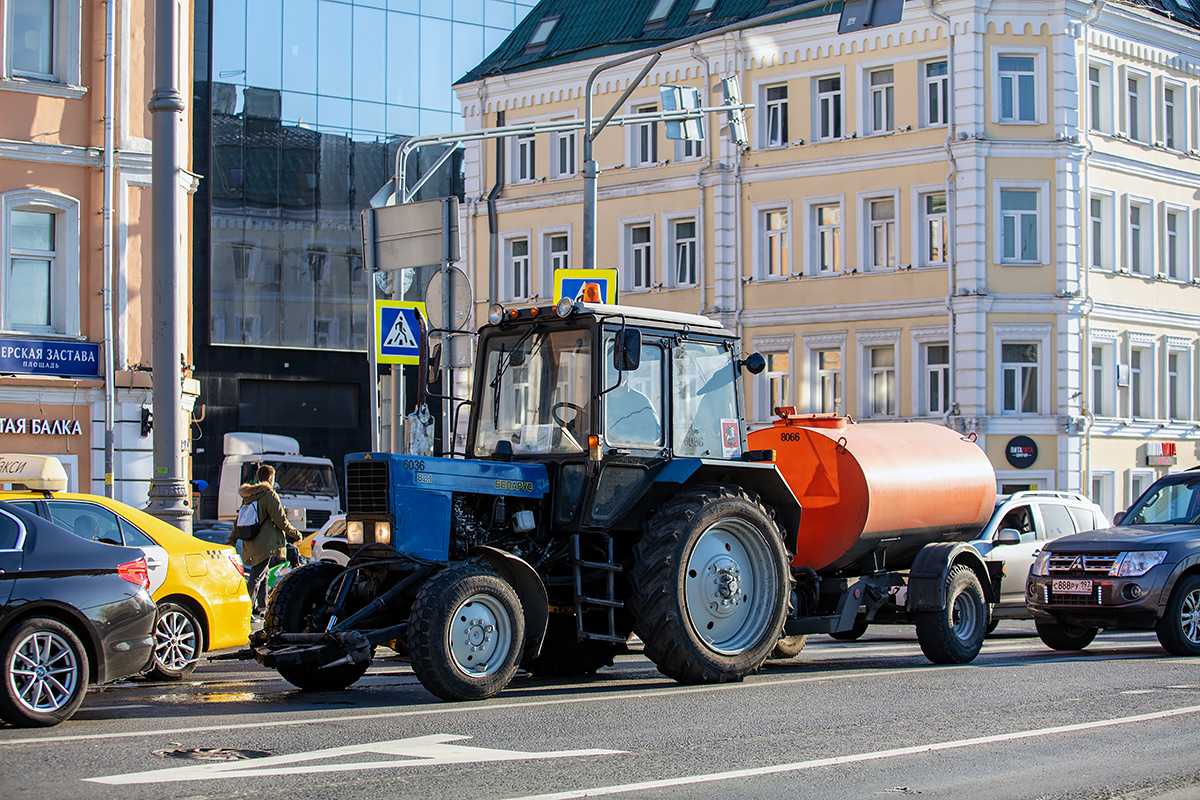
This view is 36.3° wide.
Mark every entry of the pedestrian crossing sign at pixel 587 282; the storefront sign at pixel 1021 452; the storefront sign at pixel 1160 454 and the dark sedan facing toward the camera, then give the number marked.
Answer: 3

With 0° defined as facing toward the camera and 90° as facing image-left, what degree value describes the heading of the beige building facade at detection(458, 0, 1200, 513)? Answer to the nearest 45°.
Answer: approximately 45°

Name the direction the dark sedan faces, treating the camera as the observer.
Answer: facing away from the viewer and to the left of the viewer

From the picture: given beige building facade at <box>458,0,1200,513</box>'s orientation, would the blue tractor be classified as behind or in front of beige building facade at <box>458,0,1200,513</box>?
in front

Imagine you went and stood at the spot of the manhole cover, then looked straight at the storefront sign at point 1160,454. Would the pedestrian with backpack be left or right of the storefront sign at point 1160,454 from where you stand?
left

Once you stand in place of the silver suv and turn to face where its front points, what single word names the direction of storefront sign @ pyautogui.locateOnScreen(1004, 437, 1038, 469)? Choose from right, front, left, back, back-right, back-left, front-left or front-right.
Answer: back-right

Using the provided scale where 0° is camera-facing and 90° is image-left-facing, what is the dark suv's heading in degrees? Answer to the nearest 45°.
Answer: approximately 45°

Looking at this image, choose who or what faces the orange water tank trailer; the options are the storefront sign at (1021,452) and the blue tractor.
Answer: the storefront sign

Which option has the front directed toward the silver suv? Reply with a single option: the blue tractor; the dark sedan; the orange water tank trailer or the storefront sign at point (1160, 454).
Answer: the storefront sign

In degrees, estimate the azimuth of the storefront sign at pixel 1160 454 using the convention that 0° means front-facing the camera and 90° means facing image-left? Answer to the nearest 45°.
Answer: approximately 0°

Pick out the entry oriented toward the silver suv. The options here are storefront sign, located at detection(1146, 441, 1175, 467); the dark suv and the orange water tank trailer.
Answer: the storefront sign

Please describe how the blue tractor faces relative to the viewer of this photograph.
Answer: facing the viewer and to the left of the viewer

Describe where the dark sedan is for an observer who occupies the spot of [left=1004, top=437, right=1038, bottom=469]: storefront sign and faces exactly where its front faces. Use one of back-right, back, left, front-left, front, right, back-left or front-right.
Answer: front

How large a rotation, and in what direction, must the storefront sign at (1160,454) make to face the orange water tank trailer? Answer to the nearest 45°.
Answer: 0° — it already faces it

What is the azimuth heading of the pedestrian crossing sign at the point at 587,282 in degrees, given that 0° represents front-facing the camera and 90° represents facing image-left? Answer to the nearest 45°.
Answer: approximately 0°

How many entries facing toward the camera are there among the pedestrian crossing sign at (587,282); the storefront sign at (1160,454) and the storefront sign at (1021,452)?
3
